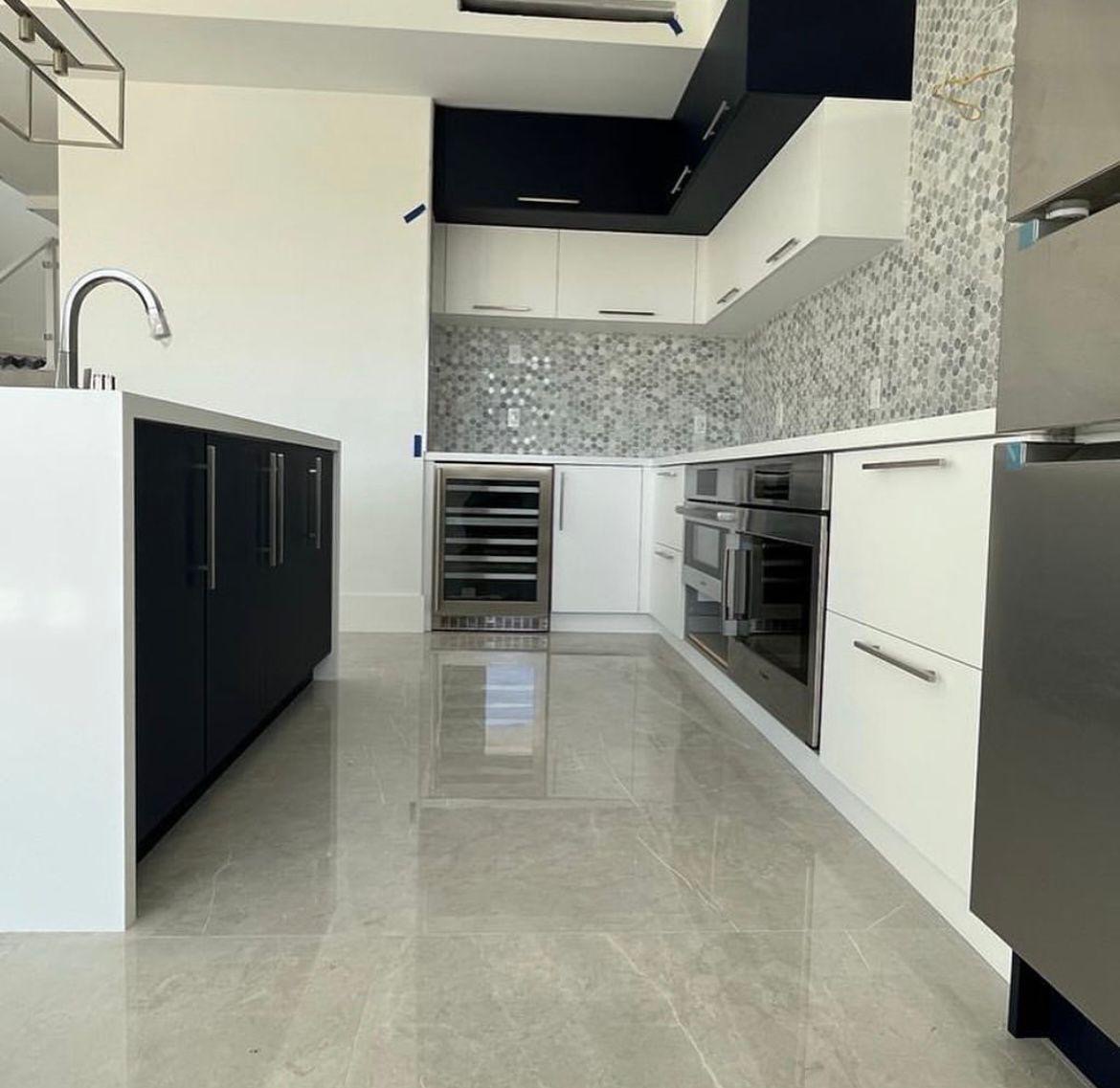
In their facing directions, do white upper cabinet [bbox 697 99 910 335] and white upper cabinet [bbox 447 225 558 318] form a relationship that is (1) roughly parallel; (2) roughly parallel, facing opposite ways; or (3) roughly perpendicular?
roughly perpendicular

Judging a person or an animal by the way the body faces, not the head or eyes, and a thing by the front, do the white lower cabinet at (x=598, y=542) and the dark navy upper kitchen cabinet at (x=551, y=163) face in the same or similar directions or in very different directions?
same or similar directions

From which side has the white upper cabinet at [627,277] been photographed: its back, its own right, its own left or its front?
front

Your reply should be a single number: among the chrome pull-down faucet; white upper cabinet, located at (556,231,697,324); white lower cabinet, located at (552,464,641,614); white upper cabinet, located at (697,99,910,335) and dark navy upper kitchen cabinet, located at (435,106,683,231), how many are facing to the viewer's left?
1

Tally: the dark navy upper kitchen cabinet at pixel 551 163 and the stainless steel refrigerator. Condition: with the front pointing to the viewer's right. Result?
0

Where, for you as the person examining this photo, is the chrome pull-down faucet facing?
facing to the right of the viewer

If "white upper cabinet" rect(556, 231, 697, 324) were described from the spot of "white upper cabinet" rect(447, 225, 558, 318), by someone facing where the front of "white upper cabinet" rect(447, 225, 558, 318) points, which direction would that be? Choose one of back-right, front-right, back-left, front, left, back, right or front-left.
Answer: left

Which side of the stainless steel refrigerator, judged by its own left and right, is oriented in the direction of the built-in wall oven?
right

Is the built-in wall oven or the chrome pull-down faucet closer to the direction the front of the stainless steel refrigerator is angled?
the chrome pull-down faucet

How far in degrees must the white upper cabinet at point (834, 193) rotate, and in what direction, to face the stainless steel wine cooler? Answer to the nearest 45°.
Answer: approximately 45° to its right

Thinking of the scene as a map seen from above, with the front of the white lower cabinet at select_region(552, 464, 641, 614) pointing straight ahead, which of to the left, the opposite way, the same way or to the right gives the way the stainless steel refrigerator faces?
to the right

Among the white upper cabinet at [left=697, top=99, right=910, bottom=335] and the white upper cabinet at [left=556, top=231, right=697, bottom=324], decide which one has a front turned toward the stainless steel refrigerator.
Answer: the white upper cabinet at [left=556, top=231, right=697, bottom=324]

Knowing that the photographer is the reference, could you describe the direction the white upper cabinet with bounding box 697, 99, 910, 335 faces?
facing to the left of the viewer

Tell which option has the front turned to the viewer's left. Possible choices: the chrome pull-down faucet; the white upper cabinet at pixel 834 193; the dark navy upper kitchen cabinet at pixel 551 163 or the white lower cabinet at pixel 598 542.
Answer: the white upper cabinet

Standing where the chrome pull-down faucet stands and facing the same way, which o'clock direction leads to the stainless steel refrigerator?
The stainless steel refrigerator is roughly at 2 o'clock from the chrome pull-down faucet.

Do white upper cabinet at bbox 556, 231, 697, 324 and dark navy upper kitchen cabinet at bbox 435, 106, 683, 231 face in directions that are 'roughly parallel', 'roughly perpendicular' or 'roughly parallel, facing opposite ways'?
roughly parallel

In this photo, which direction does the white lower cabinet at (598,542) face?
toward the camera

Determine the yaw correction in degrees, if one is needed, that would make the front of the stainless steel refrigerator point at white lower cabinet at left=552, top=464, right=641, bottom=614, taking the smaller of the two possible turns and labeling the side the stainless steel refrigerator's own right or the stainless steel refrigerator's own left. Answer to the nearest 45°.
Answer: approximately 90° to the stainless steel refrigerator's own right

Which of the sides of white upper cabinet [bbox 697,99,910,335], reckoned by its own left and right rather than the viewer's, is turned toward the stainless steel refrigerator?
left

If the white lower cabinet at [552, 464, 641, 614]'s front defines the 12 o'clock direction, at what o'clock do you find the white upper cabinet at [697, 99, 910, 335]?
The white upper cabinet is roughly at 11 o'clock from the white lower cabinet.
